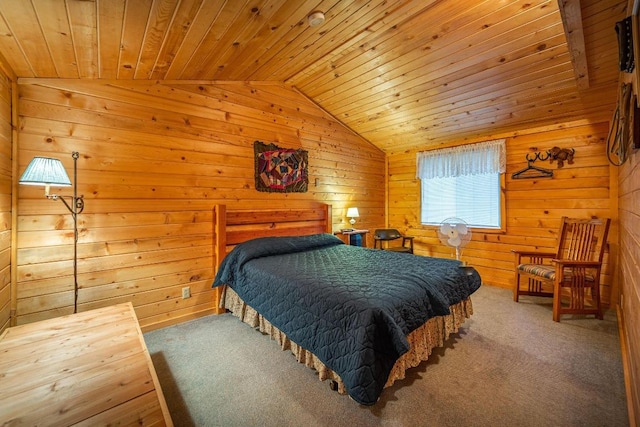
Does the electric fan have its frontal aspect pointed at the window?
no

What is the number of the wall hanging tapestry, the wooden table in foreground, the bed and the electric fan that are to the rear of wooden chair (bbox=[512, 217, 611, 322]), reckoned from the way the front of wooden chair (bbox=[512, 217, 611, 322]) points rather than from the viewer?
0

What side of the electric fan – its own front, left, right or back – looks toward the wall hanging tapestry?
right

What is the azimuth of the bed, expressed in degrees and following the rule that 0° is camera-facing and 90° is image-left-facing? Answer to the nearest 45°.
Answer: approximately 315°

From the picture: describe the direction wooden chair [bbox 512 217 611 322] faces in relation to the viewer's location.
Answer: facing the viewer and to the left of the viewer

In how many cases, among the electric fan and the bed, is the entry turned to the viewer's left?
0

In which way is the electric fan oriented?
toward the camera

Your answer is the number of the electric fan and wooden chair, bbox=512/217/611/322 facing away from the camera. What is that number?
0

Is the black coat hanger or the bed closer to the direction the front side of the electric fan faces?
the bed

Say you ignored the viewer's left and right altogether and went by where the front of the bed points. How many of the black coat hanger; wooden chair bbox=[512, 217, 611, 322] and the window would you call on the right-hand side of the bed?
0

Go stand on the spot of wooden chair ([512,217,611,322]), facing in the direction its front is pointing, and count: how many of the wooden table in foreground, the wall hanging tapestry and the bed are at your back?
0

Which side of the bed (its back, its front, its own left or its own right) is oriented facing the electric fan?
left

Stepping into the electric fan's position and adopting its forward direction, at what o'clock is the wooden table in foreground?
The wooden table in foreground is roughly at 1 o'clock from the electric fan.

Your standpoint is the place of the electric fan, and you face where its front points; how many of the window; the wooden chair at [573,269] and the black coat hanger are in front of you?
0
